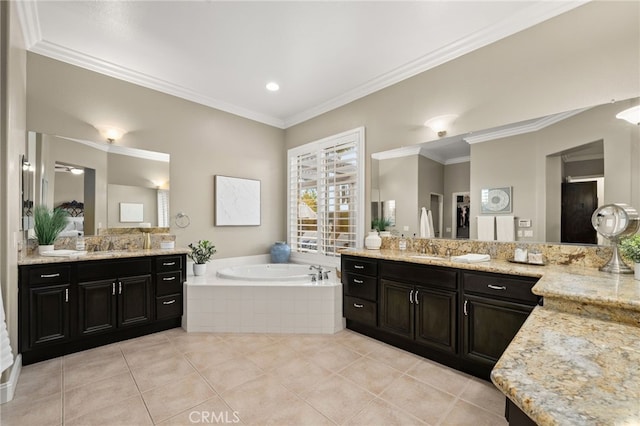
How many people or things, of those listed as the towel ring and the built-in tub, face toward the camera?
2

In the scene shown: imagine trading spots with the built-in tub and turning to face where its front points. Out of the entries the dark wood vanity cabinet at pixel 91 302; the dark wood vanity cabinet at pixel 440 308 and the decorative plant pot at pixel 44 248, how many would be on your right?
2

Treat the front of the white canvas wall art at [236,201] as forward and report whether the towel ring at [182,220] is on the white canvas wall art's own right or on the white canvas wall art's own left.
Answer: on the white canvas wall art's own right

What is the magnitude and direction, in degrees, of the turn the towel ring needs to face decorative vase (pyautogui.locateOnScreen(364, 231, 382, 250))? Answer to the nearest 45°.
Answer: approximately 45° to its left
